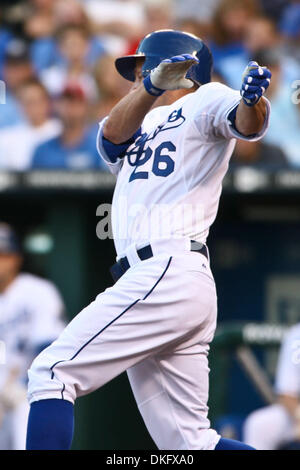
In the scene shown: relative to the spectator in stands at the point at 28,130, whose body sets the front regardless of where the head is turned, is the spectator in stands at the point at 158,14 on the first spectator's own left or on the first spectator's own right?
on the first spectator's own left

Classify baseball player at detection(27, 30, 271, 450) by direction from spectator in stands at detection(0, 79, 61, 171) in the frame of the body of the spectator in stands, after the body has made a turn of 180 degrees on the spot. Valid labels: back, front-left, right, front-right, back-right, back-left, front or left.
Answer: back

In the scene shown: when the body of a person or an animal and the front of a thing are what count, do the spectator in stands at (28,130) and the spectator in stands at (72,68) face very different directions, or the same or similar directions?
same or similar directions

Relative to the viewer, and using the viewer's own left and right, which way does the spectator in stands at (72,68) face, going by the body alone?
facing the viewer

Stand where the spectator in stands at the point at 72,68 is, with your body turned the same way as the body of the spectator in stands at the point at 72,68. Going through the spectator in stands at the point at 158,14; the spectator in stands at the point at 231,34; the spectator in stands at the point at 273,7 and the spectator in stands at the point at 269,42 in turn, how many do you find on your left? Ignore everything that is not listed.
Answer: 4

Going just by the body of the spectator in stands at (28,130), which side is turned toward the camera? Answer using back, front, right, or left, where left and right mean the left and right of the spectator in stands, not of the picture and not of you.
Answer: front

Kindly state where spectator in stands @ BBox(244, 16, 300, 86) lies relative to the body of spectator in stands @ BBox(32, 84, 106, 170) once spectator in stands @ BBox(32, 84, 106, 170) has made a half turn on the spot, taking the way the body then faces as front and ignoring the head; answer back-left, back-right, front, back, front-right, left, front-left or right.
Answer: right

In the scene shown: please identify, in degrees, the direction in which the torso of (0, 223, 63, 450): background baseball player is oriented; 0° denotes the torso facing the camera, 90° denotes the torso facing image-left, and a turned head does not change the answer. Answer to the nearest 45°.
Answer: approximately 45°

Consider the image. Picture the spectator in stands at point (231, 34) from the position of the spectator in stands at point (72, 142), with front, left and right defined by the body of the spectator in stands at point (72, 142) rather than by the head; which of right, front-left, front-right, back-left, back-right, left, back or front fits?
left

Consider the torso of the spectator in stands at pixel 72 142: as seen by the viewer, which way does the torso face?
toward the camera

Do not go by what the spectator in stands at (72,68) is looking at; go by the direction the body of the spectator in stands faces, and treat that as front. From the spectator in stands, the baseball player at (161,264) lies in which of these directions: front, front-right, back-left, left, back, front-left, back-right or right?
front

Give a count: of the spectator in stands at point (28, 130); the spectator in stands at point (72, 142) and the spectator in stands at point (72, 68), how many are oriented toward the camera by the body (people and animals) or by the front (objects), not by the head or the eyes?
3

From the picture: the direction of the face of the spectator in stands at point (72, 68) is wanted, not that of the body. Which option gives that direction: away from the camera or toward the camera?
toward the camera
